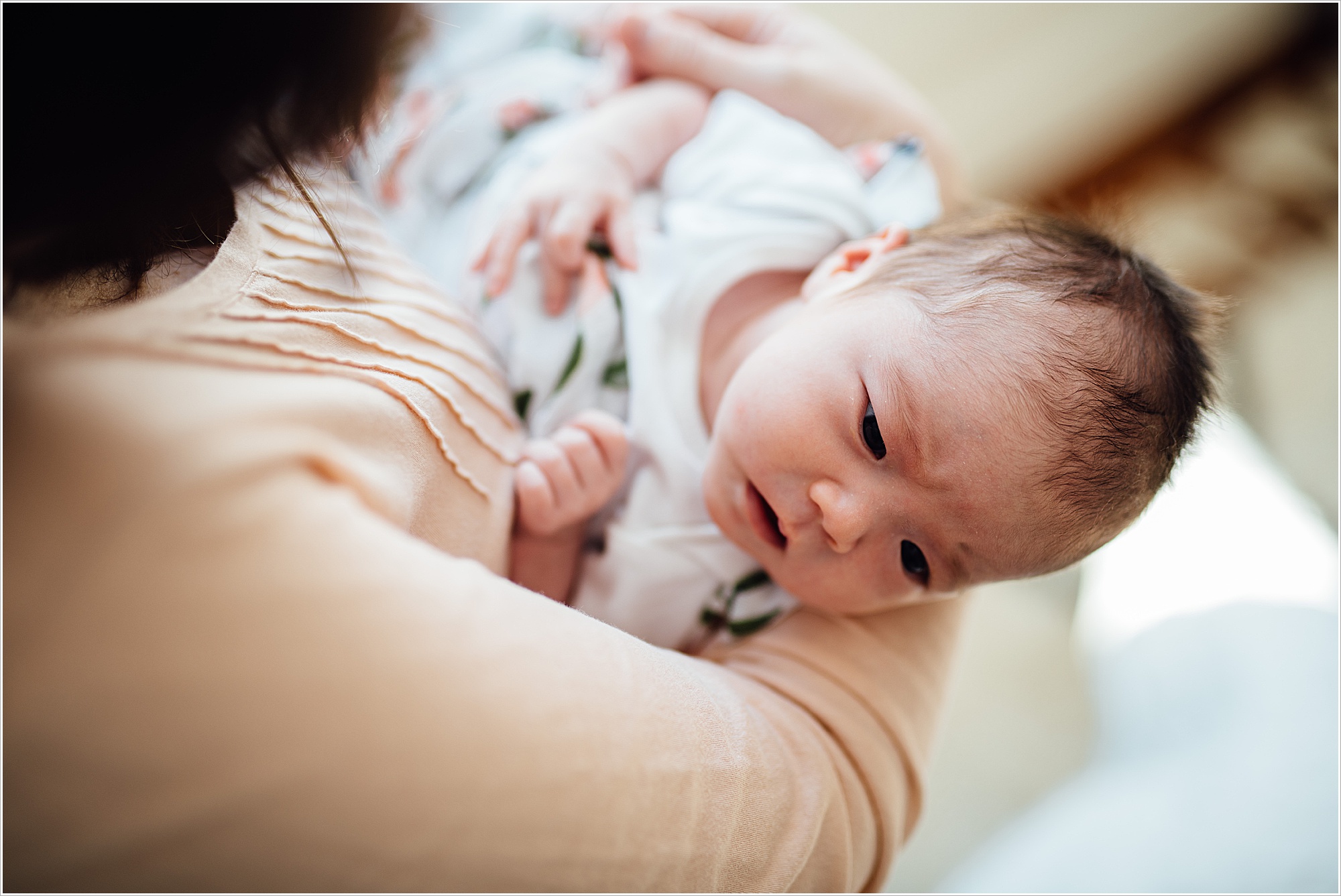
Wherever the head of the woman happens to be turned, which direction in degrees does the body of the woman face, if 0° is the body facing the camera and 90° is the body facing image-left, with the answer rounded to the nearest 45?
approximately 225°
